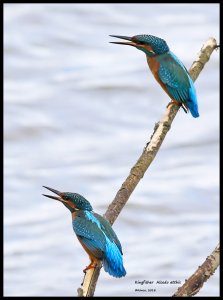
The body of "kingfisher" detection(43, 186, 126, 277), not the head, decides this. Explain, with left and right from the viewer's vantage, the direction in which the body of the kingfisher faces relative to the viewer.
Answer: facing away from the viewer and to the left of the viewer

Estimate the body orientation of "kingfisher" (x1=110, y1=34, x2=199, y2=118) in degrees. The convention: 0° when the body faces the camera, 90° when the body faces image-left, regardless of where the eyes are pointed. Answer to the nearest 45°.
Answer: approximately 90°
